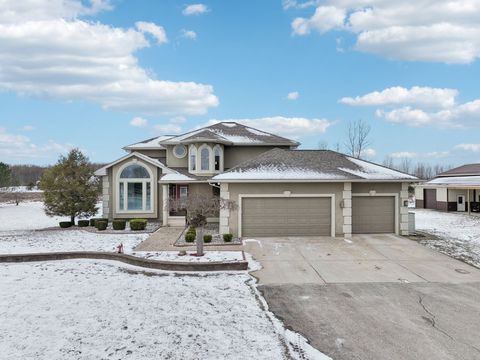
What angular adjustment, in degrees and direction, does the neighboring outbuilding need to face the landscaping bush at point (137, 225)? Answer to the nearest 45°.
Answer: approximately 45° to its right

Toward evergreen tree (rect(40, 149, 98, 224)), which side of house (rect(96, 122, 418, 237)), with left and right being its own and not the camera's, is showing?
right

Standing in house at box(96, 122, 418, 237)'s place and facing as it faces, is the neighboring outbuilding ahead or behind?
behind

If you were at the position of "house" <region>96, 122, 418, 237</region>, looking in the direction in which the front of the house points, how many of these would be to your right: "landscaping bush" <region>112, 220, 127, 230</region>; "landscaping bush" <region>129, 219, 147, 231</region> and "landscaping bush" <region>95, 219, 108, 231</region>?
3

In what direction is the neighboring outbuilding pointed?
toward the camera

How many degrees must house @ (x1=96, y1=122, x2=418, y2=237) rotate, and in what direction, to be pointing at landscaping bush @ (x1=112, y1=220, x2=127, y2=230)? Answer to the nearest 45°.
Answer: approximately 90° to its right

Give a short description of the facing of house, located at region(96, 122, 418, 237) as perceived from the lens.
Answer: facing the viewer

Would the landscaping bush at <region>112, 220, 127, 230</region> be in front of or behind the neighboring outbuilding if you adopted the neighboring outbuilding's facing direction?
in front

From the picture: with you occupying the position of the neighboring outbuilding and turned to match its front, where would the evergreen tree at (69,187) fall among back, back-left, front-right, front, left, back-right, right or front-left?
front-right

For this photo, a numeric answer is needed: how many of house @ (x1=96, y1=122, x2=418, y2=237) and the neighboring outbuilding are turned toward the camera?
2
